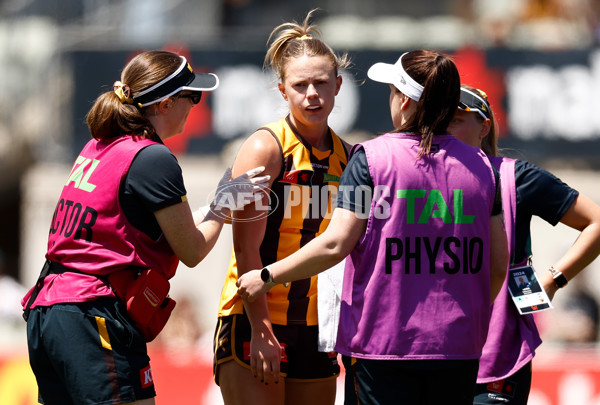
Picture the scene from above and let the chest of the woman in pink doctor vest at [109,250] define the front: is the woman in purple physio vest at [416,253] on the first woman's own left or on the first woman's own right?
on the first woman's own right

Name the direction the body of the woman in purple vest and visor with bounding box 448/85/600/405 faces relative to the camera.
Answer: to the viewer's left

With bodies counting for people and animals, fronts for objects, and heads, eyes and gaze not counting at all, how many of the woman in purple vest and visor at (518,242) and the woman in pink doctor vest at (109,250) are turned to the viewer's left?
1

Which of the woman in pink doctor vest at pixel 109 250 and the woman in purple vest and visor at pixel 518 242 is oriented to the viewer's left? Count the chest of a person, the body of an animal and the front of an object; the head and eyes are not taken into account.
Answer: the woman in purple vest and visor at pixel 518 242

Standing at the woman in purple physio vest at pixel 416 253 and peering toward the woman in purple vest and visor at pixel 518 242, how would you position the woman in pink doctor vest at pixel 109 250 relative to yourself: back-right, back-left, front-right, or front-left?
back-left

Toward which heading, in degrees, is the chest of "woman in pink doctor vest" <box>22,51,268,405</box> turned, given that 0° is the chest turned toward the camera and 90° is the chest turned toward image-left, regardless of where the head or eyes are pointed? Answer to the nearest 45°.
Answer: approximately 225°

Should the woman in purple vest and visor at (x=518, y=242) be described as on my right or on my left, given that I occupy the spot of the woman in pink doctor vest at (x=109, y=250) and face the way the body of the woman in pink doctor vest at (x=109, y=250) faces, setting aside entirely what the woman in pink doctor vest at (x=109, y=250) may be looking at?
on my right

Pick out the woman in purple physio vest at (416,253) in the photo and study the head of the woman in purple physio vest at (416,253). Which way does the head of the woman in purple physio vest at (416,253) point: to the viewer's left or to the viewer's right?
to the viewer's left

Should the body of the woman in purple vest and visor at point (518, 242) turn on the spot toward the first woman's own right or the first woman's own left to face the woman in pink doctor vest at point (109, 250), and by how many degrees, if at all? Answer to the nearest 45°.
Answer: approximately 45° to the first woman's own left
